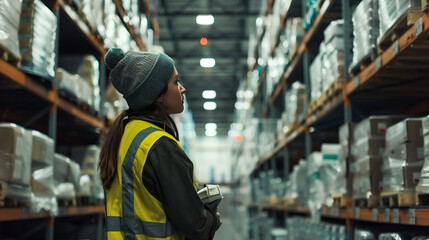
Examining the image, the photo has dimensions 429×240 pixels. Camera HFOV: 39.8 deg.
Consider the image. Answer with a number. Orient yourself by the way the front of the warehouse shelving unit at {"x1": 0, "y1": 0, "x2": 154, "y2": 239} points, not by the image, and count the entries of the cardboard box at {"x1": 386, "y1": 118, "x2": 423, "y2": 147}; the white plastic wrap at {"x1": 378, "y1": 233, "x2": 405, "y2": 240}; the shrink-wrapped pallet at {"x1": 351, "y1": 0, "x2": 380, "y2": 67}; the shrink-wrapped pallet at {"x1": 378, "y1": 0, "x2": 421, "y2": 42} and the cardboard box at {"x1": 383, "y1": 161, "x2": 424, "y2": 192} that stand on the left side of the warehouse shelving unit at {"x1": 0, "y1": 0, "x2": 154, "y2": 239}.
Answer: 0

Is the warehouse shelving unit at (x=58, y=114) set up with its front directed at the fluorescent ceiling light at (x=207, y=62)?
no

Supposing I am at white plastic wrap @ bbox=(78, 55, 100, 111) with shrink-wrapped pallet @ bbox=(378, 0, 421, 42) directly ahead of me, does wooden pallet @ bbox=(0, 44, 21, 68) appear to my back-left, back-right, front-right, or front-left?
front-right

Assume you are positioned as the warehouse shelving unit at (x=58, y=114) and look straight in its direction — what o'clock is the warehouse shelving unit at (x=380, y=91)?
the warehouse shelving unit at (x=380, y=91) is roughly at 1 o'clock from the warehouse shelving unit at (x=58, y=114).

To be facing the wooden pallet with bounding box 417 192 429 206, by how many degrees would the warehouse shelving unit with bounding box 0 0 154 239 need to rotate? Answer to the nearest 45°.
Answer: approximately 45° to its right

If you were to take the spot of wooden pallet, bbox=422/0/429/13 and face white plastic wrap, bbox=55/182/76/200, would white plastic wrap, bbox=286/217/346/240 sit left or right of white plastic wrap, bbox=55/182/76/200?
right

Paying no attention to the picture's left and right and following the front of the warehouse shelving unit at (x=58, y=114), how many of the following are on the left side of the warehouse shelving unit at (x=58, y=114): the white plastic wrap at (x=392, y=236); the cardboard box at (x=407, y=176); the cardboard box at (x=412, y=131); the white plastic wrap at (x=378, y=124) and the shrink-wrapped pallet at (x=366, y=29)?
0

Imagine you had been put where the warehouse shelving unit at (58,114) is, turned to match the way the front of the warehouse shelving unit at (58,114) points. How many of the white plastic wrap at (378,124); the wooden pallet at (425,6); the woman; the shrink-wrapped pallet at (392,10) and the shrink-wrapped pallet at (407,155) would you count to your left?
0

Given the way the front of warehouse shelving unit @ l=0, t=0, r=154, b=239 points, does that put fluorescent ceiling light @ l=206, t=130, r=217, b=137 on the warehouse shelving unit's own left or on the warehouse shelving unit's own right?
on the warehouse shelving unit's own left

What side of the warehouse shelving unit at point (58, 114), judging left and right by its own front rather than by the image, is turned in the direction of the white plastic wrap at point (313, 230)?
front

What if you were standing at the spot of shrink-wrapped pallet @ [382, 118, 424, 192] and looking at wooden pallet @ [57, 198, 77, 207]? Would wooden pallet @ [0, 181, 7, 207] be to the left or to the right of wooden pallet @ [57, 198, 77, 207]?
left

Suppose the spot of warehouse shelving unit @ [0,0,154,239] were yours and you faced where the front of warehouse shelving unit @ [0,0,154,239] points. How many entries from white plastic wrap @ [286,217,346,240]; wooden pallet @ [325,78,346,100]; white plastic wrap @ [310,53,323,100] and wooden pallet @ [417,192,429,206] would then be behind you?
0

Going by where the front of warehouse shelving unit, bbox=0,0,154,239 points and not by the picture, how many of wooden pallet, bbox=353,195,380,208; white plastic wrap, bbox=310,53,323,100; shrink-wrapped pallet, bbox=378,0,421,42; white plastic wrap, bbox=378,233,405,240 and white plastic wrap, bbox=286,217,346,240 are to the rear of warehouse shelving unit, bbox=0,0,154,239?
0

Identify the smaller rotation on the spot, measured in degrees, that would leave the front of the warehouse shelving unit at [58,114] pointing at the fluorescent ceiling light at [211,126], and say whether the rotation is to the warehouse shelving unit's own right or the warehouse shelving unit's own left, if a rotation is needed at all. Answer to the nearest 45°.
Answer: approximately 90° to the warehouse shelving unit's own left

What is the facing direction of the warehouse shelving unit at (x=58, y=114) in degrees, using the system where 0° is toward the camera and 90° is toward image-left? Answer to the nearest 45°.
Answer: approximately 270°

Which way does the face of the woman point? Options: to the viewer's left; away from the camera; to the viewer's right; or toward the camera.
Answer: to the viewer's right

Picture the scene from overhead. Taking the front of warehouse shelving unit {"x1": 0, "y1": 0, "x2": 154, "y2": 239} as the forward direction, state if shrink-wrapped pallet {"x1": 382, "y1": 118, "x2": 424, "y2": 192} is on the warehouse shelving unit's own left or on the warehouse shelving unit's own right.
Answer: on the warehouse shelving unit's own right
